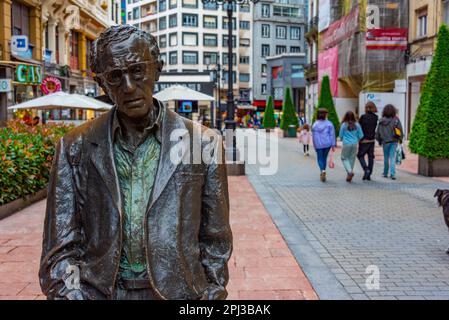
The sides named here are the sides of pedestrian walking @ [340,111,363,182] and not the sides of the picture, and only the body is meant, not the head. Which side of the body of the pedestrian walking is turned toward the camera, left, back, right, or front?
back

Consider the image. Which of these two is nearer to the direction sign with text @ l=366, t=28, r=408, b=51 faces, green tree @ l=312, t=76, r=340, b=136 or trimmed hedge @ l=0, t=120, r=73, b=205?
the trimmed hedge

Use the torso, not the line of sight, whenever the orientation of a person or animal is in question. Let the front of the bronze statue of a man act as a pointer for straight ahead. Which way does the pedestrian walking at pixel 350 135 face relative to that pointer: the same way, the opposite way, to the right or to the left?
the opposite way

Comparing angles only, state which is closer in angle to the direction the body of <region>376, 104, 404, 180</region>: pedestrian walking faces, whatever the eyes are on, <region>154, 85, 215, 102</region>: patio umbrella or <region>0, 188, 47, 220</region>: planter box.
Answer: the patio umbrella

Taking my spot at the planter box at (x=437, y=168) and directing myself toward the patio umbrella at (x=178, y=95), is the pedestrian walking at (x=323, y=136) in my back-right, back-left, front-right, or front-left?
front-left

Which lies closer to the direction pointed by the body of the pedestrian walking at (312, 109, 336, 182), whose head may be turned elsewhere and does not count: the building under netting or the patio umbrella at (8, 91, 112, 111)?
the building under netting

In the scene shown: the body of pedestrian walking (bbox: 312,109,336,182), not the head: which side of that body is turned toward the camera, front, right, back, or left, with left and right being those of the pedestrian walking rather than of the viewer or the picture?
back

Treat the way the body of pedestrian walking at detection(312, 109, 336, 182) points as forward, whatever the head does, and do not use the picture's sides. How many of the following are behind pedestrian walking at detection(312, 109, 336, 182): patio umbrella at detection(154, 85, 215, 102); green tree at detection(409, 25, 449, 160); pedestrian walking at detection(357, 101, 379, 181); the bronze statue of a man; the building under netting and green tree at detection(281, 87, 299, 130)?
1

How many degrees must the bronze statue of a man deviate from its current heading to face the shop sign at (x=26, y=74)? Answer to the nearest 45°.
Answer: approximately 180°

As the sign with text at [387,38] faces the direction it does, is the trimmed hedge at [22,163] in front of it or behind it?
in front

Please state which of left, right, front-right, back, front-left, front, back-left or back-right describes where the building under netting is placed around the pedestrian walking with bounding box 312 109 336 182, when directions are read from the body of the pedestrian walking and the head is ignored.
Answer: front

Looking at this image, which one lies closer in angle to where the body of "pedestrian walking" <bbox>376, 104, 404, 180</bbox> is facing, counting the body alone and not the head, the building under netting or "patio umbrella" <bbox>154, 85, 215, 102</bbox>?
the building under netting

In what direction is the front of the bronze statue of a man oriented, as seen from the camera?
facing the viewer

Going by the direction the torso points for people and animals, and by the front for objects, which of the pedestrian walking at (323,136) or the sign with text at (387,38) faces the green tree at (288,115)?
the pedestrian walking

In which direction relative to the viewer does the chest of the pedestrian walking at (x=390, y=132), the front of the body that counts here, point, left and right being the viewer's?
facing away from the viewer
